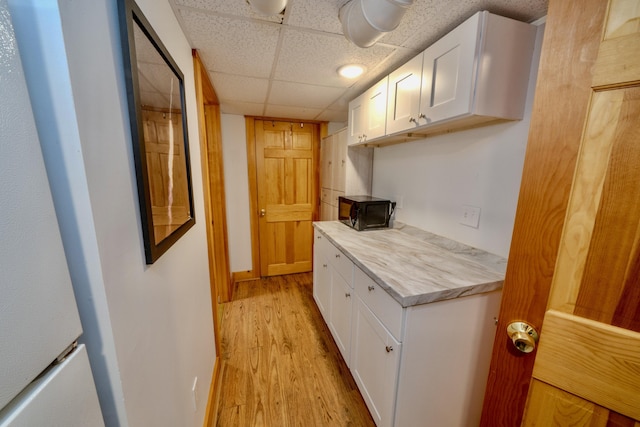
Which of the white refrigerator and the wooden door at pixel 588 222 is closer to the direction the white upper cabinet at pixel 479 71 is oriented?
the white refrigerator

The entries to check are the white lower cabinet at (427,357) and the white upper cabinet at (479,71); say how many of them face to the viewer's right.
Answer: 0

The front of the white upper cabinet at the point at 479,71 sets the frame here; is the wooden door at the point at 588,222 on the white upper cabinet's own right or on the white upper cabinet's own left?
on the white upper cabinet's own left

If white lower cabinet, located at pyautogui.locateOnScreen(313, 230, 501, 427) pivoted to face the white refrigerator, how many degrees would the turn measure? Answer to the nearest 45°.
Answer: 0° — it already faces it

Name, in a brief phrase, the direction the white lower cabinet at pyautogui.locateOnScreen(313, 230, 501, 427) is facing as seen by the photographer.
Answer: facing the viewer and to the left of the viewer

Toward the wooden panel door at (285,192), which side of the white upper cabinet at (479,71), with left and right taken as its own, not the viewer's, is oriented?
right

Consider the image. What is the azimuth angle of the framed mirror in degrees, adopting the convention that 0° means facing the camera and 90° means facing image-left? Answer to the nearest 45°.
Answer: approximately 315°

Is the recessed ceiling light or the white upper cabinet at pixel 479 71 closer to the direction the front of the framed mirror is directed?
the white upper cabinet

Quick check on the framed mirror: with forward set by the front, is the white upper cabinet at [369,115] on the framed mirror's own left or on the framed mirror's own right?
on the framed mirror's own left

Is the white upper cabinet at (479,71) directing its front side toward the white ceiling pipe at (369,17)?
yes

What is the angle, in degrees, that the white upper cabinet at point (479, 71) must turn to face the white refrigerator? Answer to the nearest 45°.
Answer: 0° — it already faces it

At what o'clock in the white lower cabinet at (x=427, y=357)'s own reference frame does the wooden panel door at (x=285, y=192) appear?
The wooden panel door is roughly at 3 o'clock from the white lower cabinet.

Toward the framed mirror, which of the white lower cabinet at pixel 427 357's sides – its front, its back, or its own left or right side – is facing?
front
